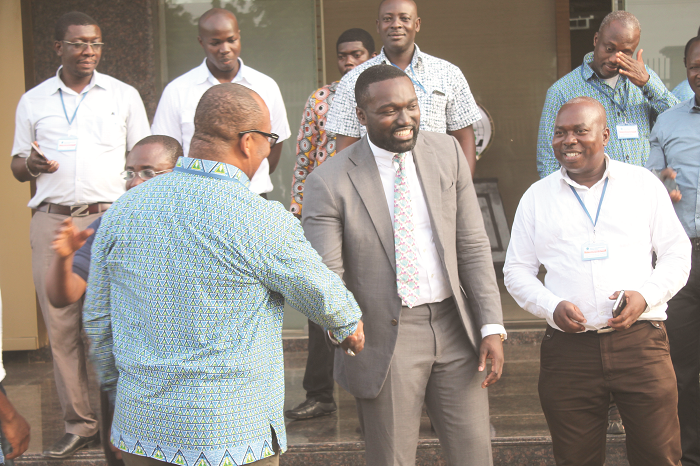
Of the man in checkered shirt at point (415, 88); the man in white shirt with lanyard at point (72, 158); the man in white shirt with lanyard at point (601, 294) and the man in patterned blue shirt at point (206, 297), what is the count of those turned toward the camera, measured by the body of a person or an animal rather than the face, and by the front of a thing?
3

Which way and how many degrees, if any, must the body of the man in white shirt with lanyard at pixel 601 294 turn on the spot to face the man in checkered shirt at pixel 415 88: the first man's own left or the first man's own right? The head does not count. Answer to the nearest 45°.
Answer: approximately 135° to the first man's own right

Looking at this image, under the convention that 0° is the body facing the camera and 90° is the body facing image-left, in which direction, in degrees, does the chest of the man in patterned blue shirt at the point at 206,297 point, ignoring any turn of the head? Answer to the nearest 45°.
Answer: approximately 225°

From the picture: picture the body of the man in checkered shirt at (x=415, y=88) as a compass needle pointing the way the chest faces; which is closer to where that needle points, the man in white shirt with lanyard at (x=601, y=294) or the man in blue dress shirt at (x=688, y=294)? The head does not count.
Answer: the man in white shirt with lanyard

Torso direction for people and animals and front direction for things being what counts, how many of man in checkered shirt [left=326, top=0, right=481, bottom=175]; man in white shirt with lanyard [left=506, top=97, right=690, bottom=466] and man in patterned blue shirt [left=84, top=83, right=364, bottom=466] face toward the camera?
2

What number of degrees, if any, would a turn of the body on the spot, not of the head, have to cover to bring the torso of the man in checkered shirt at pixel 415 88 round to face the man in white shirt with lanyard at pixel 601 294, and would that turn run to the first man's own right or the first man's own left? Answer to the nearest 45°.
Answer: approximately 45° to the first man's own left

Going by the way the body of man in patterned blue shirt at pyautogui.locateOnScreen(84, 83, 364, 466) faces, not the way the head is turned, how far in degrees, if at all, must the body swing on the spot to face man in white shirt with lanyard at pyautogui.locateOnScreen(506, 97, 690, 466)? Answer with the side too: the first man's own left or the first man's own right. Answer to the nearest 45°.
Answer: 0° — they already face them

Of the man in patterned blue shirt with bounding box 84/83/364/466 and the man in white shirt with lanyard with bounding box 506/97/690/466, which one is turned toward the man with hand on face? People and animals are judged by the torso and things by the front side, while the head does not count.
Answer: the man in patterned blue shirt

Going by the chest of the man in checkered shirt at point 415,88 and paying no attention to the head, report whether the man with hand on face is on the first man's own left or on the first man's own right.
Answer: on the first man's own left

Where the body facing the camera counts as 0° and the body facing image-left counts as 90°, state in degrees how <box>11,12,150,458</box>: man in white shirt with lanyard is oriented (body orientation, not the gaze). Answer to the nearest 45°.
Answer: approximately 0°

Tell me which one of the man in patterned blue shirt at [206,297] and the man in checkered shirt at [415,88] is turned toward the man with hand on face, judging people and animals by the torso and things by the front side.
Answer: the man in patterned blue shirt

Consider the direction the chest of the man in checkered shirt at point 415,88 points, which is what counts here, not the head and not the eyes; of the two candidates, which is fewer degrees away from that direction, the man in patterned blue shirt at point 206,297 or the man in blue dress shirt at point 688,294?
the man in patterned blue shirt

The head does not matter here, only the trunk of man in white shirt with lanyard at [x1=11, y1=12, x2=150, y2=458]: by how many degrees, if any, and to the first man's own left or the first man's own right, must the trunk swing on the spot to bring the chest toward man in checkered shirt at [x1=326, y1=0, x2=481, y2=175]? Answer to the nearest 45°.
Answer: approximately 45° to the first man's own left

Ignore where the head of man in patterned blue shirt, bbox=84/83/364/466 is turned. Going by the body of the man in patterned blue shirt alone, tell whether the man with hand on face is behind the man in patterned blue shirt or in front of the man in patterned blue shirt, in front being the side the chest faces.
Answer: in front
